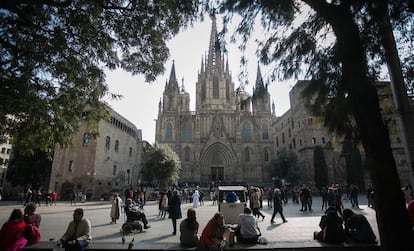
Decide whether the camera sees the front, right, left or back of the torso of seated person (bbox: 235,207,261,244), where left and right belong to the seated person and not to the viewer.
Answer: back

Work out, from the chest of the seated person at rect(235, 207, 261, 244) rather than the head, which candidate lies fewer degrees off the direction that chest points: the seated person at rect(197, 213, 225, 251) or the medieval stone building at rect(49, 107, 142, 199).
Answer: the medieval stone building

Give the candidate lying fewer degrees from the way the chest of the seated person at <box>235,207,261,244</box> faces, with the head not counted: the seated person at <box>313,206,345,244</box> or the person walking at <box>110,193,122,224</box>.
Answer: the person walking

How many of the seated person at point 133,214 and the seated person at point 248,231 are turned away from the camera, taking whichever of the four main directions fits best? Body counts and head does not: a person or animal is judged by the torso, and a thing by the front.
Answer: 1

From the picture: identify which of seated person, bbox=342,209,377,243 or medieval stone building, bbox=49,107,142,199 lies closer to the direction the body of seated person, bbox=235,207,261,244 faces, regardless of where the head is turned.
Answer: the medieval stone building

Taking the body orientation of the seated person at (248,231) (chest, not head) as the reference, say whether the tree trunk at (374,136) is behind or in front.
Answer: behind

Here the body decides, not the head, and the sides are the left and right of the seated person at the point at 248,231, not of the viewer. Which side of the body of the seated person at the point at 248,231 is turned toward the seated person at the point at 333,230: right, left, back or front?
right

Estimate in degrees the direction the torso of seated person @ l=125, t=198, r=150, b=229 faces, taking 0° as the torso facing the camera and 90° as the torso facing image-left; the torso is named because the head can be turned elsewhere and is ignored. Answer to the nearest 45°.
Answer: approximately 270°

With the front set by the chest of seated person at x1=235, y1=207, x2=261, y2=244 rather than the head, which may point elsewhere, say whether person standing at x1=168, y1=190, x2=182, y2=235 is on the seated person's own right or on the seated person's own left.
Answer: on the seated person's own left

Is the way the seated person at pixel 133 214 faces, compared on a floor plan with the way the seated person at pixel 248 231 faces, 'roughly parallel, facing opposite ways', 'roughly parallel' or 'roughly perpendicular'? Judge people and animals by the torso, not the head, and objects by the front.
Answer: roughly perpendicular

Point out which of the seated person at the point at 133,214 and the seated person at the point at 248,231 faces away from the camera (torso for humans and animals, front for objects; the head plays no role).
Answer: the seated person at the point at 248,231

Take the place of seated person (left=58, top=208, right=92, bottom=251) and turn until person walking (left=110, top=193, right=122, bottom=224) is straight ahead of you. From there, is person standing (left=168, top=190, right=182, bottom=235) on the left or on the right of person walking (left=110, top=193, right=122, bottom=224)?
right
